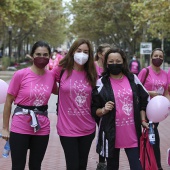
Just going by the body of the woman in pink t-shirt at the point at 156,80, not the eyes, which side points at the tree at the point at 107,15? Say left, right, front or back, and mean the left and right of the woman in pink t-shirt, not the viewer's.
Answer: back

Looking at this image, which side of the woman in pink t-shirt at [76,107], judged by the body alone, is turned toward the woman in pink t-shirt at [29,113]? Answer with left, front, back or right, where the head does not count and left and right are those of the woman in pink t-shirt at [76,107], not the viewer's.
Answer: right

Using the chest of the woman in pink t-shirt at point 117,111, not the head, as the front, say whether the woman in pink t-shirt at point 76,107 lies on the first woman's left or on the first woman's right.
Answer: on the first woman's right

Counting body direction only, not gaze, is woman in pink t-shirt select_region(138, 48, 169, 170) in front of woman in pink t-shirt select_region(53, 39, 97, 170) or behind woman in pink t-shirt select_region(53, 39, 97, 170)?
behind

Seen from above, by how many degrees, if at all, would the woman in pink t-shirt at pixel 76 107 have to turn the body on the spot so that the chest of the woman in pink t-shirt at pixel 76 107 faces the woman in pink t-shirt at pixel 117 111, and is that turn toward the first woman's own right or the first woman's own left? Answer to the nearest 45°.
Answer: approximately 90° to the first woman's own left

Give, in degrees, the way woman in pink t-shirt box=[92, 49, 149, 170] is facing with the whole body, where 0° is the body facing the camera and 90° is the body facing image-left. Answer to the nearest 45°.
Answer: approximately 0°

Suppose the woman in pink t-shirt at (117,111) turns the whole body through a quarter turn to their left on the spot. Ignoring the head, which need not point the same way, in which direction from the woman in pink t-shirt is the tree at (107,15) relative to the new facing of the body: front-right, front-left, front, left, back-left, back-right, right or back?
left

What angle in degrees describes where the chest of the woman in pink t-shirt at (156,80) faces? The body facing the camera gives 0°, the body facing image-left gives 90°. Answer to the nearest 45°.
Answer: approximately 0°
